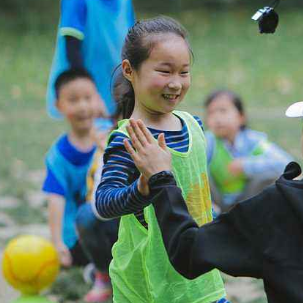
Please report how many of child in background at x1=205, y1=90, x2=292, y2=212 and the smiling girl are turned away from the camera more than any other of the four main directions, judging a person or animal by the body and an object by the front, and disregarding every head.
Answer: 0

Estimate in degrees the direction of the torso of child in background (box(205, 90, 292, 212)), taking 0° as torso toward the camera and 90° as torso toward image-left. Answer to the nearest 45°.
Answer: approximately 45°

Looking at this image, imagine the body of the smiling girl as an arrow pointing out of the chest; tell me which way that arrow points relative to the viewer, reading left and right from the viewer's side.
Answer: facing the viewer and to the right of the viewer

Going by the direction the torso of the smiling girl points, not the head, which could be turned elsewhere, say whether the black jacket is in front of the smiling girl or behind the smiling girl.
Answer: in front

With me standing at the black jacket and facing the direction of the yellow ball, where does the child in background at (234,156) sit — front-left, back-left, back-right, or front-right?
front-right

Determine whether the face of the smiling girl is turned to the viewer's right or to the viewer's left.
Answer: to the viewer's right

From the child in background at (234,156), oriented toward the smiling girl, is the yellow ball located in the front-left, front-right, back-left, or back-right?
front-right

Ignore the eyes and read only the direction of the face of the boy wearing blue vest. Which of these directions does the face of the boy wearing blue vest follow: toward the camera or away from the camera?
toward the camera

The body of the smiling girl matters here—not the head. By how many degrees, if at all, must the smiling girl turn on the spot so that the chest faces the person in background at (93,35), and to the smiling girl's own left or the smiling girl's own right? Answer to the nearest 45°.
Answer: approximately 135° to the smiling girl's own left

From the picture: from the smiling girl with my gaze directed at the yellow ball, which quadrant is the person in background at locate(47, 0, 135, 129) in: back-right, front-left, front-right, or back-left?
front-right

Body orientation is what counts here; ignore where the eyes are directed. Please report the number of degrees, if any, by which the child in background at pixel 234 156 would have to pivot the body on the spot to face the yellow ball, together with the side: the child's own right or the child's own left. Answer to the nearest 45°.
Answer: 0° — they already face it

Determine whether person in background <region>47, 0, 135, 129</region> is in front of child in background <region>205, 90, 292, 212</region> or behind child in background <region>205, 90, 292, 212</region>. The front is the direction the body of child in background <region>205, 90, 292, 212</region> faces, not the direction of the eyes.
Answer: in front

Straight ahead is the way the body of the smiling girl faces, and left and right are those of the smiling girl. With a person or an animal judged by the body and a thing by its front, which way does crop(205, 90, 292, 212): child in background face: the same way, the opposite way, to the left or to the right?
to the right

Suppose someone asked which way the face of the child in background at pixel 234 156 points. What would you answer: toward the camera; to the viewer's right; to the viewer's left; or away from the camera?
toward the camera

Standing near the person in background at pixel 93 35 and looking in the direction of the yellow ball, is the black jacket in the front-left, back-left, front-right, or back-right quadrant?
front-left

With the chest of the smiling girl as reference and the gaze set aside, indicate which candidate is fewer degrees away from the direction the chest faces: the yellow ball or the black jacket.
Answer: the black jacket
